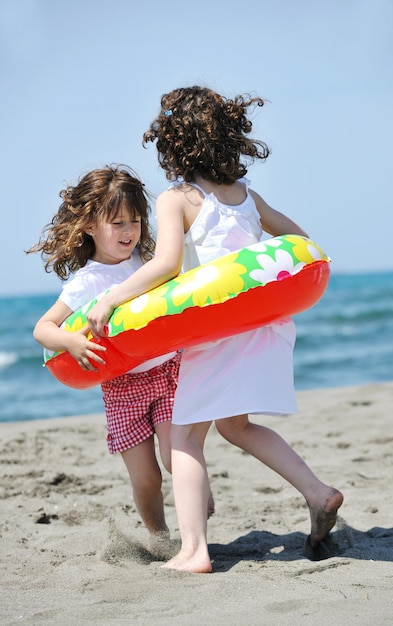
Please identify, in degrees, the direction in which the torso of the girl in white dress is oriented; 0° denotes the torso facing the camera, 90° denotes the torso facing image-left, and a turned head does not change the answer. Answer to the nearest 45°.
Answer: approximately 135°

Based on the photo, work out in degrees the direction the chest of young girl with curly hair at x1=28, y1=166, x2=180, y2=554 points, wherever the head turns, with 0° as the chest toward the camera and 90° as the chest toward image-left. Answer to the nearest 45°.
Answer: approximately 315°

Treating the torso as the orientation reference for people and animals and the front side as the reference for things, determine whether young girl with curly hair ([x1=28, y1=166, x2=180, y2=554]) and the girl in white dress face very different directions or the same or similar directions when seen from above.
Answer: very different directions

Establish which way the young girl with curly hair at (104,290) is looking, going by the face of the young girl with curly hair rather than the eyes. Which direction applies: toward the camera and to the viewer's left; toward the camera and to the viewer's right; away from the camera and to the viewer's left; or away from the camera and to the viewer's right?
toward the camera and to the viewer's right

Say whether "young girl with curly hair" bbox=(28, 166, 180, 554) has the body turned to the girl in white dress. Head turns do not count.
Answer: yes
